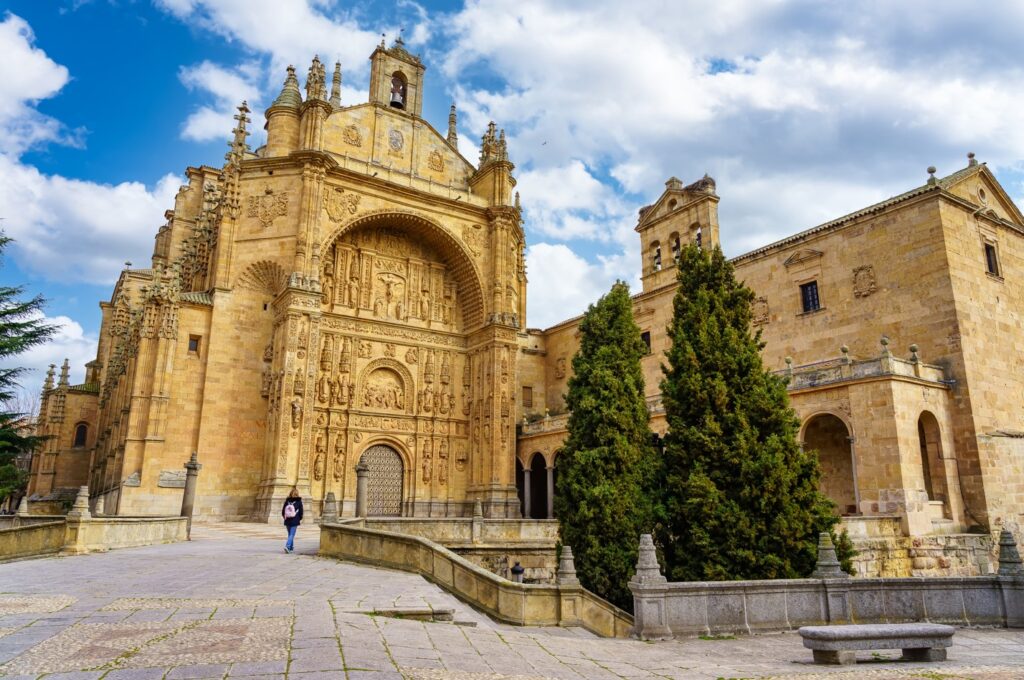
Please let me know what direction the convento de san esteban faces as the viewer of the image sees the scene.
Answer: facing the viewer and to the right of the viewer

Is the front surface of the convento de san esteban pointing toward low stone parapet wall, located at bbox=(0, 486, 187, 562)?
no

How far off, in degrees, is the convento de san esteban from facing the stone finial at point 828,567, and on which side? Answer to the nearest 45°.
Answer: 0° — it already faces it

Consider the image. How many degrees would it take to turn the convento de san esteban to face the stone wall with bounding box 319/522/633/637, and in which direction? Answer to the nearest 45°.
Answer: approximately 45° to its right

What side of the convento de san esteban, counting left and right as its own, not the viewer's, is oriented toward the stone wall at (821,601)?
front

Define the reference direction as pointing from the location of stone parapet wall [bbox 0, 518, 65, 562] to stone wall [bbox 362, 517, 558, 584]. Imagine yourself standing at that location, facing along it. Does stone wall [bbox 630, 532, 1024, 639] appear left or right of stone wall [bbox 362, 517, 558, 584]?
right

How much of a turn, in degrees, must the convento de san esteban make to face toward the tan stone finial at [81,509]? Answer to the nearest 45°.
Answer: approximately 90° to its right

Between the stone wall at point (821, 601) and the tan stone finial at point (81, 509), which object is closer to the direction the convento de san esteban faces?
the stone wall

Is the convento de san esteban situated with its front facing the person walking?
no

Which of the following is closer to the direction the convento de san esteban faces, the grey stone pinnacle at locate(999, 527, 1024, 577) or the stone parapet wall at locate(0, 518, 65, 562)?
the grey stone pinnacle
